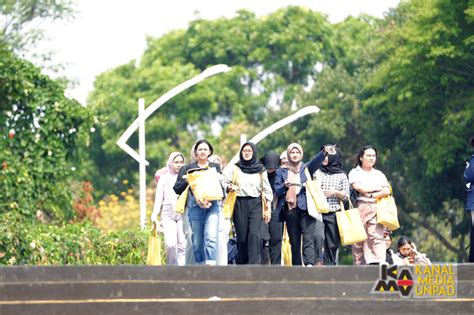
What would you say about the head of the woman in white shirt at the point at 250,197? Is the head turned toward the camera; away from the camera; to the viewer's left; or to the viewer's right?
toward the camera

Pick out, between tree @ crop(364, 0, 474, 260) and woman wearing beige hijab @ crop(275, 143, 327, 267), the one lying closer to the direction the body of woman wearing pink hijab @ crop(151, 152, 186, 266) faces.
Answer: the woman wearing beige hijab

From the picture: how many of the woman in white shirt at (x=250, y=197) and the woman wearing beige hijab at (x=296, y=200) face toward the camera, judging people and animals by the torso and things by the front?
2

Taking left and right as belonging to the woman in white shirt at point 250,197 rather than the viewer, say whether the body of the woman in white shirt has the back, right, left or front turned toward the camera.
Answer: front

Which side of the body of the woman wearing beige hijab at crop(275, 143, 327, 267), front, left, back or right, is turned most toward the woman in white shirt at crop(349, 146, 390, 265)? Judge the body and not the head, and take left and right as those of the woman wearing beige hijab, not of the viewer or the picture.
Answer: left

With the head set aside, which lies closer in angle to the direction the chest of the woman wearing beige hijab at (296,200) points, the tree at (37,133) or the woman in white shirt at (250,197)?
the woman in white shirt

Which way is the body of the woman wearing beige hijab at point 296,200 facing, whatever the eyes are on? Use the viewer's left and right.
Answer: facing the viewer

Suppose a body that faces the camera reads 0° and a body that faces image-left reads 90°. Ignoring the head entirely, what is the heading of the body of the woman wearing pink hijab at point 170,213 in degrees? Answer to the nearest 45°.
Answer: approximately 315°

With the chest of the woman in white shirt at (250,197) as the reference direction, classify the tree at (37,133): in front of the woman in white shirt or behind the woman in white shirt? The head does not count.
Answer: behind

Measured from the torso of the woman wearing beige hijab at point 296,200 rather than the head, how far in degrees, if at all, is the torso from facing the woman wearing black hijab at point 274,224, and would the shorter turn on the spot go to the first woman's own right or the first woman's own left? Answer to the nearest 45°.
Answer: approximately 135° to the first woman's own right

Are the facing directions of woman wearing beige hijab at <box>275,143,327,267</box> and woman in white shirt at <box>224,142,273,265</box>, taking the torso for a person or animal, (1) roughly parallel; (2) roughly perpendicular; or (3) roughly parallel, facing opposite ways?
roughly parallel
